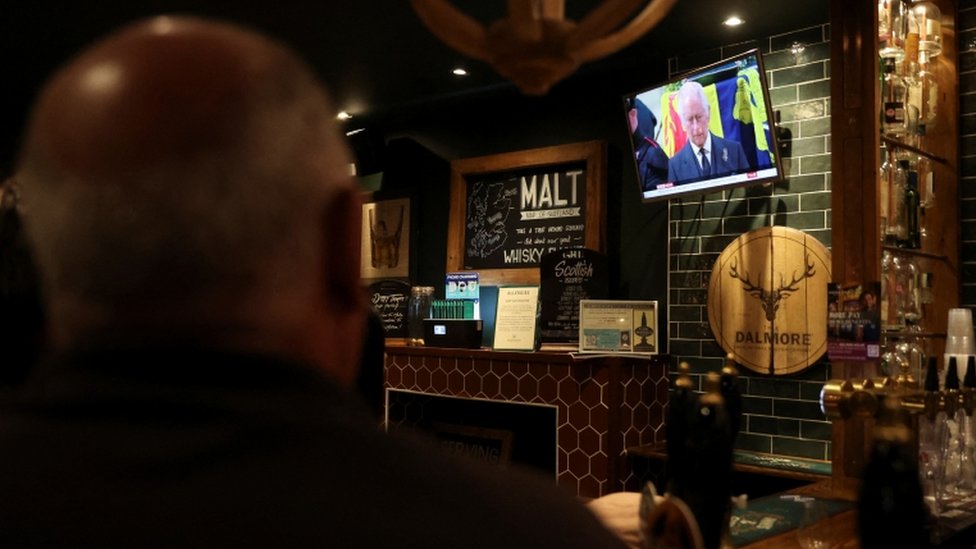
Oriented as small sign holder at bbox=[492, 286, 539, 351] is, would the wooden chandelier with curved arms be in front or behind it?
in front

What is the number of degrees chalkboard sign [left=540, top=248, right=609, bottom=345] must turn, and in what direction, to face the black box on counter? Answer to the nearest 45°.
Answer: approximately 90° to its right

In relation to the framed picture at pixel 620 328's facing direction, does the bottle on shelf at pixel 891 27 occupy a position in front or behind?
in front

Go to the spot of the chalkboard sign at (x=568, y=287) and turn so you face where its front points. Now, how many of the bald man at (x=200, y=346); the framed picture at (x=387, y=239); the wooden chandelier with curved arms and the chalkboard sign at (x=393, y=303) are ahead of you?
2

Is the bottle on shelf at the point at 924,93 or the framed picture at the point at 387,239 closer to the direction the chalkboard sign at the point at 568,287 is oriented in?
the bottle on shelf

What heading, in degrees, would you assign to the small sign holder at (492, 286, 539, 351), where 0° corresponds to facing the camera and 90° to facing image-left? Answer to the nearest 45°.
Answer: approximately 0°

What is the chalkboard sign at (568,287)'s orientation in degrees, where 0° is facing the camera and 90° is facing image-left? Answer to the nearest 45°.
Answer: approximately 0°

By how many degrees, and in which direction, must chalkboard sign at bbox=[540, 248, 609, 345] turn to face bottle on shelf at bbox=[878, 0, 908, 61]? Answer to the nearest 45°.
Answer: approximately 45° to its left

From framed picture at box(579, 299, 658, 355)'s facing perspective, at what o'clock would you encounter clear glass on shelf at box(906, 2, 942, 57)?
The clear glass on shelf is roughly at 10 o'clock from the framed picture.

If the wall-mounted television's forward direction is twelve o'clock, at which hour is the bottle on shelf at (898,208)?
The bottle on shelf is roughly at 9 o'clock from the wall-mounted television.

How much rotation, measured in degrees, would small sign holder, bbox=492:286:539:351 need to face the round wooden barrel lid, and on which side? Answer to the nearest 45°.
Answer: approximately 45° to its left

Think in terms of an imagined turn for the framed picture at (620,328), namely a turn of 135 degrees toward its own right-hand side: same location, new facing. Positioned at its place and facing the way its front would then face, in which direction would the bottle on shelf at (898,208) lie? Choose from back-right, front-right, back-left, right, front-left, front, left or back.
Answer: back
